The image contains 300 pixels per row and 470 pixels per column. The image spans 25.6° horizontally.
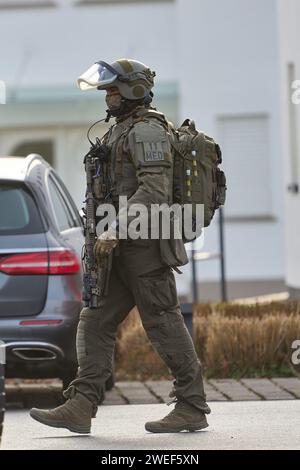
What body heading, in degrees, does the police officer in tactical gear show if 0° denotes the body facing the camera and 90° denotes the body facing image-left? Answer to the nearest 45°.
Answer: approximately 90°

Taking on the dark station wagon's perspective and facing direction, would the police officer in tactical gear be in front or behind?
behind

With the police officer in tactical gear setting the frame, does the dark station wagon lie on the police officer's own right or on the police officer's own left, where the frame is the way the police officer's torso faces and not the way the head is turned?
on the police officer's own right

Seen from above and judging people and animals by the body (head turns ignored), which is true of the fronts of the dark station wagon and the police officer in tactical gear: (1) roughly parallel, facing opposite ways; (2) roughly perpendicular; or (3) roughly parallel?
roughly perpendicular

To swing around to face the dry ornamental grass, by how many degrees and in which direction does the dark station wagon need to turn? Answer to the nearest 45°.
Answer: approximately 45° to its right

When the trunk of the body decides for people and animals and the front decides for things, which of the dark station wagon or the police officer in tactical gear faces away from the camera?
the dark station wagon

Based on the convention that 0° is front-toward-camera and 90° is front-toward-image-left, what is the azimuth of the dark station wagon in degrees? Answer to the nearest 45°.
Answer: approximately 180°

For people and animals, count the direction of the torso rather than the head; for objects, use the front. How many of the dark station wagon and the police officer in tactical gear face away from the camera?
1

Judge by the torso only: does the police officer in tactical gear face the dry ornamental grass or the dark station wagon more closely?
the dark station wagon

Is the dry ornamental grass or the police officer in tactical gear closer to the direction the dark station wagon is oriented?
the dry ornamental grass

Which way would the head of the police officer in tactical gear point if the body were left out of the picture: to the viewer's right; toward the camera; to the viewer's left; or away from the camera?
to the viewer's left
